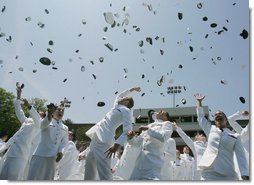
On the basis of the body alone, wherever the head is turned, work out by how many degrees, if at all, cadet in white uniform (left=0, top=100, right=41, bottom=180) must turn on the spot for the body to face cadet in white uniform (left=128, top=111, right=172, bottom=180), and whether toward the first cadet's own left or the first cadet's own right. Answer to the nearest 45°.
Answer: approximately 90° to the first cadet's own left

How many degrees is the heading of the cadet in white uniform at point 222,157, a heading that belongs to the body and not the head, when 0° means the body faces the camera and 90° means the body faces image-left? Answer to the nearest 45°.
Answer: approximately 45°

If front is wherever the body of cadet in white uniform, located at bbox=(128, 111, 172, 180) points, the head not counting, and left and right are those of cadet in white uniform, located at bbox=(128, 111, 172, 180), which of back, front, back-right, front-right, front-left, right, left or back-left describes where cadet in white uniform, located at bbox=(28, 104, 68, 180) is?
front-right

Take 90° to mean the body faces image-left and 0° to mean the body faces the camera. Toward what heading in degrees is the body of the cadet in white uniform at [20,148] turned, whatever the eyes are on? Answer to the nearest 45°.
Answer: approximately 45°

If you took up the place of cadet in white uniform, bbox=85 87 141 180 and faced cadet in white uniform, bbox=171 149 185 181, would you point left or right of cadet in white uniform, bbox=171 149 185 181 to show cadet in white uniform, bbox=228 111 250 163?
right

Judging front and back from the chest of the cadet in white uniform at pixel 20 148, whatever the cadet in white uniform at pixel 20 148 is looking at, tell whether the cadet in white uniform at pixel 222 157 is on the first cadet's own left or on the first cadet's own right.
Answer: on the first cadet's own left

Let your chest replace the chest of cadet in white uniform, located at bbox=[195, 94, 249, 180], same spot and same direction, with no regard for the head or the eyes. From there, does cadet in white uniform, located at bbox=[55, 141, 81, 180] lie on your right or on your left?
on your right

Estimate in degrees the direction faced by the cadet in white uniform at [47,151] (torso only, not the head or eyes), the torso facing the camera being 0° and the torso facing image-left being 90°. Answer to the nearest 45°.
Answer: approximately 315°
